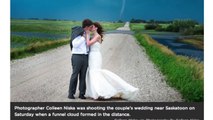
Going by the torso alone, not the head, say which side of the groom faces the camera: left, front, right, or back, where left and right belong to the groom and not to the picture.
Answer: right

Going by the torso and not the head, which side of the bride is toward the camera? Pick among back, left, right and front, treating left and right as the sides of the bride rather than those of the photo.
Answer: left

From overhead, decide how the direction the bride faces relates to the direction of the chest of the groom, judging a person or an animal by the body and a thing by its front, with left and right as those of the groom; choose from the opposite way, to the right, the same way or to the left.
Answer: the opposite way

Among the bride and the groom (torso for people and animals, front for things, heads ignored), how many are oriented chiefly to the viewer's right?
1
